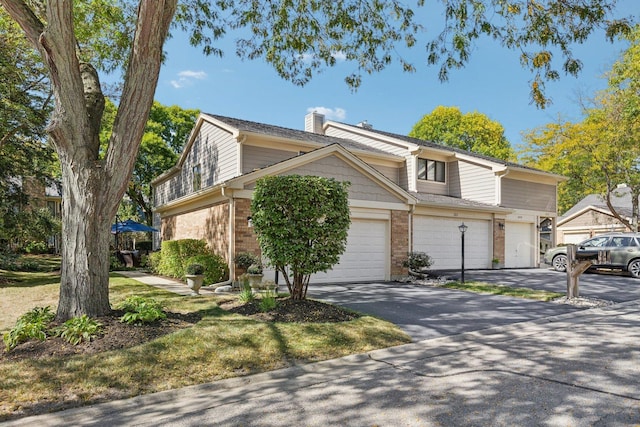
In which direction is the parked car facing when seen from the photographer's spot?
facing to the left of the viewer

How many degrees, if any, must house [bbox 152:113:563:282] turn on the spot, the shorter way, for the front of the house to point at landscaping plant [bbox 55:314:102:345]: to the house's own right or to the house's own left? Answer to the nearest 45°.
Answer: approximately 45° to the house's own right

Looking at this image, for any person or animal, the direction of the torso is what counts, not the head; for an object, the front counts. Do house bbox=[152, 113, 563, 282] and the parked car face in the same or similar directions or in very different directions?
very different directions

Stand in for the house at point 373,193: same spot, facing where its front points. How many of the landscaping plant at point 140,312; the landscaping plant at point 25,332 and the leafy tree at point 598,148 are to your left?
1

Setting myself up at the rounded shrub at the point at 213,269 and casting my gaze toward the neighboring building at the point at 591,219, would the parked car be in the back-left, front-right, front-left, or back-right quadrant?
front-right

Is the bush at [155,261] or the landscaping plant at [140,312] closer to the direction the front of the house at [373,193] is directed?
the landscaping plant

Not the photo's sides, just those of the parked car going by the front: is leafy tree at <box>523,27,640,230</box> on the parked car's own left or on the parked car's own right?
on the parked car's own right

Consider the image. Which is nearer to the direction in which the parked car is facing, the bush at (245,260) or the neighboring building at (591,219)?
the bush

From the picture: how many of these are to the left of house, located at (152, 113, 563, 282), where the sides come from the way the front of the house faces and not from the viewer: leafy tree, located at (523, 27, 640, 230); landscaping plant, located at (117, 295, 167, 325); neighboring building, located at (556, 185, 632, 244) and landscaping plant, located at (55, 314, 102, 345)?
2

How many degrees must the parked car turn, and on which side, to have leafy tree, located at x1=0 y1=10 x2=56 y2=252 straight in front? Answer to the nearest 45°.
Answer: approximately 45° to its left

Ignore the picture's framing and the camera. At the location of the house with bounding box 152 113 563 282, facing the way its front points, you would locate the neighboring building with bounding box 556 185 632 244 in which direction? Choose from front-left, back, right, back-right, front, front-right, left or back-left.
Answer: left

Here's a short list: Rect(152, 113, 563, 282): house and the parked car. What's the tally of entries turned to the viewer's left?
1

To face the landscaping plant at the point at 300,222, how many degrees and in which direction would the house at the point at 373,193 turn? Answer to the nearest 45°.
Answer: approximately 45° to its right

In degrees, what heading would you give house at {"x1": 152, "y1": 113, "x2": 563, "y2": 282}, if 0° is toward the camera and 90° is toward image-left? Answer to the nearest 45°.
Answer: approximately 315°

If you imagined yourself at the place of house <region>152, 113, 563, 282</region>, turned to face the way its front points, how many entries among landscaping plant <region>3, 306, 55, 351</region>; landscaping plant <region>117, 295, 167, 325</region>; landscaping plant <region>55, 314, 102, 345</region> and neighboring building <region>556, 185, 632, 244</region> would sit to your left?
1
